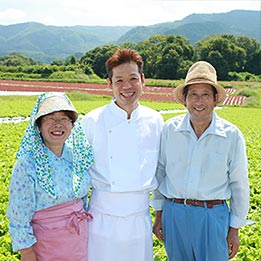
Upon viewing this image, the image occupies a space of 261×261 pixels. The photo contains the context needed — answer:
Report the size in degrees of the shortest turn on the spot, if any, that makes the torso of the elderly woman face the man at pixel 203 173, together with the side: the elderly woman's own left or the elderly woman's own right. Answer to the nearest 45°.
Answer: approximately 45° to the elderly woman's own left

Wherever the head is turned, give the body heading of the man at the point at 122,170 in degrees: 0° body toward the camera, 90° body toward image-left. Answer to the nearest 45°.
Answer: approximately 0°

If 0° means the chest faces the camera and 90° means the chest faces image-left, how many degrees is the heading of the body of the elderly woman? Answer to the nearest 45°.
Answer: approximately 315°

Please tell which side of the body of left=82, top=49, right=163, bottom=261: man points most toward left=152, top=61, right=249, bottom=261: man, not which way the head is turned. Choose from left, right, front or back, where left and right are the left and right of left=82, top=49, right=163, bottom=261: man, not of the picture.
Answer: left

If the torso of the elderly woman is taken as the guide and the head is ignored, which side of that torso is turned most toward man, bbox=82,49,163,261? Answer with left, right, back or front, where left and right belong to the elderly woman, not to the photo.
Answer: left

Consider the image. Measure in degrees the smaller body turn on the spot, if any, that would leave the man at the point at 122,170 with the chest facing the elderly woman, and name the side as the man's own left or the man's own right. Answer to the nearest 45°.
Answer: approximately 45° to the man's own right

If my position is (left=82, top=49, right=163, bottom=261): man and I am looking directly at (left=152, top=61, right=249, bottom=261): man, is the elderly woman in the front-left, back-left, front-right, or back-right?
back-right
